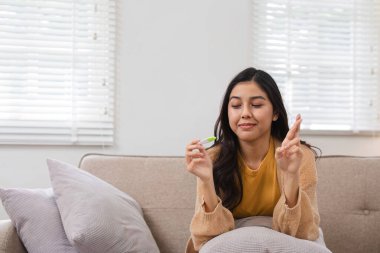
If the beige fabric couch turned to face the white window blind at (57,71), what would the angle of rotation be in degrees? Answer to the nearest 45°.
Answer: approximately 135° to its right

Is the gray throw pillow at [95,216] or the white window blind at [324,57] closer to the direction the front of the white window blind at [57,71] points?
the gray throw pillow

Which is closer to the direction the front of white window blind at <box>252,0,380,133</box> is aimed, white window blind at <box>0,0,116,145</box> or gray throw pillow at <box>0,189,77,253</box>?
the gray throw pillow

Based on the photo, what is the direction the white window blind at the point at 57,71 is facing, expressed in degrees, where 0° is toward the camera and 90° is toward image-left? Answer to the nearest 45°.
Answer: approximately 0°

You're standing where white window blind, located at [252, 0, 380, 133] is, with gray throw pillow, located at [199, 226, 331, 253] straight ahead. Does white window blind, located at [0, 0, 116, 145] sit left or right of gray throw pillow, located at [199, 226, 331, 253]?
right

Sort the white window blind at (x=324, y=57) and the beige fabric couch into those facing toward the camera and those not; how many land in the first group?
2

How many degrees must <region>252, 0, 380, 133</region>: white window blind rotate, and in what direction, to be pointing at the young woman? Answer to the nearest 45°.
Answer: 0° — it already faces them
